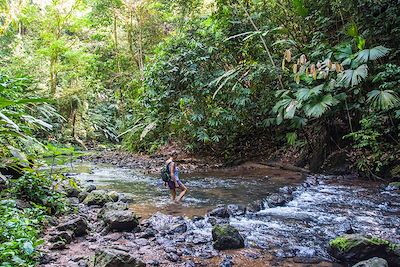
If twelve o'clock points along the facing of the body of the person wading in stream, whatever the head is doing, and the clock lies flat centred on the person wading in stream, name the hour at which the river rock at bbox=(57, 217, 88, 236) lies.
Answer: The river rock is roughly at 4 o'clock from the person wading in stream.

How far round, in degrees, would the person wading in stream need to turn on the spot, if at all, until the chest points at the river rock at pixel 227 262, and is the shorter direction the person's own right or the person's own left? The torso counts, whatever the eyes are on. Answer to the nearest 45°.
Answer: approximately 90° to the person's own right

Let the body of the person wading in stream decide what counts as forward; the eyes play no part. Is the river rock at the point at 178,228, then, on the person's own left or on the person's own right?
on the person's own right

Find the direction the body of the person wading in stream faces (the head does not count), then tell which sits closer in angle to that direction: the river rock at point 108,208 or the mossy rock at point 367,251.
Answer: the mossy rock

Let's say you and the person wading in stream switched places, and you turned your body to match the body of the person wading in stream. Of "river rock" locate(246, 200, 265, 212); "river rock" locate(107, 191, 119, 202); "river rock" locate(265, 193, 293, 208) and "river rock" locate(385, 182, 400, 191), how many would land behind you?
1

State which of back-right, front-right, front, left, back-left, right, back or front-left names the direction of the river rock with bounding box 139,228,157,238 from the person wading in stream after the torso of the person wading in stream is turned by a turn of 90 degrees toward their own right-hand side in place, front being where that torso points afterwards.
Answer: front

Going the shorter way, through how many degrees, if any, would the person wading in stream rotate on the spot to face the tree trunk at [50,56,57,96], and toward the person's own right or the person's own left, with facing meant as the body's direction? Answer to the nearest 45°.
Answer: approximately 135° to the person's own left

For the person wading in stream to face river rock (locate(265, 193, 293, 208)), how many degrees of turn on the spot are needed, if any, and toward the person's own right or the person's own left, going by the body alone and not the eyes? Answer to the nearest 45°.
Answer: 0° — they already face it

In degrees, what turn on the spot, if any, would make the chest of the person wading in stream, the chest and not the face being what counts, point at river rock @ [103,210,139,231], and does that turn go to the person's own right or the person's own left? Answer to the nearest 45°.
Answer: approximately 90° to the person's own right

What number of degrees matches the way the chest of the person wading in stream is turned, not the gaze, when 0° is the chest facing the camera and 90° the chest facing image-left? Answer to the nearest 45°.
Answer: approximately 270°

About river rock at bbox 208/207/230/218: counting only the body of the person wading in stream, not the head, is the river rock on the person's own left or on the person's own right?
on the person's own right

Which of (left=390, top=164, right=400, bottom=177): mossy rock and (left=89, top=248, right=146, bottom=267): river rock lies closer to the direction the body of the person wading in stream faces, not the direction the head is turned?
the mossy rock

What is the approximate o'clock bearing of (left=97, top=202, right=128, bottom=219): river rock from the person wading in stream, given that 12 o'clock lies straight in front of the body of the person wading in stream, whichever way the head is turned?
The river rock is roughly at 4 o'clock from the person wading in stream.

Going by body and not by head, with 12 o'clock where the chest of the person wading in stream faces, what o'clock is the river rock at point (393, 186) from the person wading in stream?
The river rock is roughly at 12 o'clock from the person wading in stream.

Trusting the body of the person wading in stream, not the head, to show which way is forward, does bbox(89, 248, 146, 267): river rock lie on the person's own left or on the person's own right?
on the person's own right

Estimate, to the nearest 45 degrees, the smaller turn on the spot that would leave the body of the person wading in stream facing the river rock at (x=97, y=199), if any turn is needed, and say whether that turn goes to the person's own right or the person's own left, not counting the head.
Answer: approximately 180°
